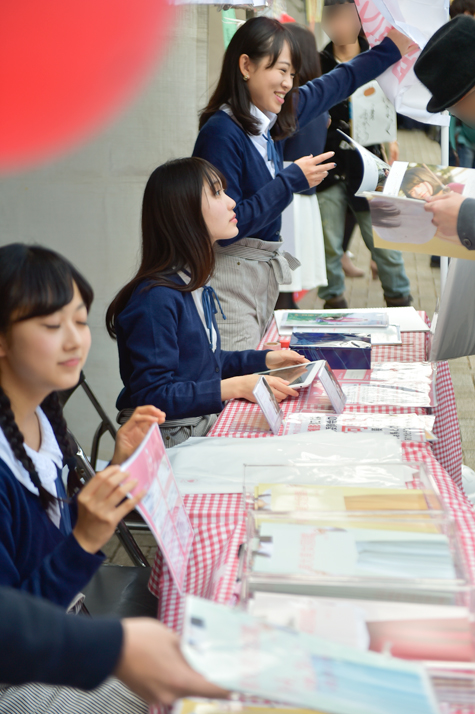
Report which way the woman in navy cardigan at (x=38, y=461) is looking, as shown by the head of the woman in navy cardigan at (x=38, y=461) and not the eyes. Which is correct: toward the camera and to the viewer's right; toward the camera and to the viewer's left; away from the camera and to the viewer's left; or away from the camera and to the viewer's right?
toward the camera and to the viewer's right

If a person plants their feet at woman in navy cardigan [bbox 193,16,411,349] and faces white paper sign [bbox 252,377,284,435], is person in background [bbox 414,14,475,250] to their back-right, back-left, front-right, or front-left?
front-left

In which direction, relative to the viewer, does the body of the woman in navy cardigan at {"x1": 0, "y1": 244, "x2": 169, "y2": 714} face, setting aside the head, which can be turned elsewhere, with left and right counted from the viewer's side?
facing the viewer and to the right of the viewer

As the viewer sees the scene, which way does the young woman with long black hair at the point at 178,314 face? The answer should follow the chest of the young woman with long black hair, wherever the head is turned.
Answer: to the viewer's right

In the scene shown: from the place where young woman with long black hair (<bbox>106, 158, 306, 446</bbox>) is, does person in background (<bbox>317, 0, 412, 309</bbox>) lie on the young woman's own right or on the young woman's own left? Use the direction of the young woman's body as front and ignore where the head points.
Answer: on the young woman's own left

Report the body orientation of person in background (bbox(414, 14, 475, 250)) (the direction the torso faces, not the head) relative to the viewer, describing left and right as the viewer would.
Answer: facing to the left of the viewer

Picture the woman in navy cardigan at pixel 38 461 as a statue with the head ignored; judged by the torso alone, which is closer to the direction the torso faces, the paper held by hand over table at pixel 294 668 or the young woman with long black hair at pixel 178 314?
the paper held by hand over table

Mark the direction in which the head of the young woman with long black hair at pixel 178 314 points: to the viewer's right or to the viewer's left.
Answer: to the viewer's right

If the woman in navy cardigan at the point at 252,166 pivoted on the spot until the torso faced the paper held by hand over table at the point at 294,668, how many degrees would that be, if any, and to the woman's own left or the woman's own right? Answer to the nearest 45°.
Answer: approximately 45° to the woman's own right

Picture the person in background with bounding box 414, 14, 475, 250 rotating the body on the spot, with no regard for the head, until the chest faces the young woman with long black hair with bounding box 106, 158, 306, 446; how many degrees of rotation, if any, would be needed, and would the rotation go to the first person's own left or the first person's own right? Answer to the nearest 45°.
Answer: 0° — they already face them

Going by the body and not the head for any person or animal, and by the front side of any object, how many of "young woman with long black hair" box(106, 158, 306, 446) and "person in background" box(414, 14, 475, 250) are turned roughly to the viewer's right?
1

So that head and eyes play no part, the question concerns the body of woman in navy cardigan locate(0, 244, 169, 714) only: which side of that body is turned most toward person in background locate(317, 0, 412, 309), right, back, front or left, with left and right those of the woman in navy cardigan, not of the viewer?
left

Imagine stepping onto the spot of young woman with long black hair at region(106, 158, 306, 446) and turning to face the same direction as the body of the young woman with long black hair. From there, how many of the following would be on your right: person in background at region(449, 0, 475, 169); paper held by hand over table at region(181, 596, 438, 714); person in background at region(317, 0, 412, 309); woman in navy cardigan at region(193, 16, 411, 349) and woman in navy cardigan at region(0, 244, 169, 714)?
2

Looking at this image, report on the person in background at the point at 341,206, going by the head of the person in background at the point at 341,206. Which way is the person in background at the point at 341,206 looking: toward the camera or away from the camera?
toward the camera
